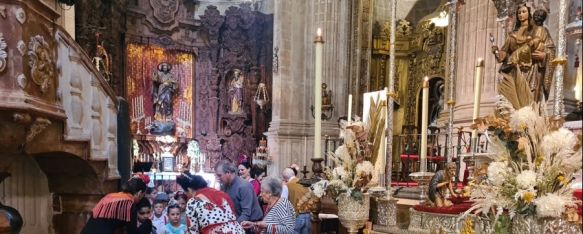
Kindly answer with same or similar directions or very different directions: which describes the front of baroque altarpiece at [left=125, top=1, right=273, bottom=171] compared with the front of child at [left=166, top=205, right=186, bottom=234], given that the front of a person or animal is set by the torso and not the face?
same or similar directions

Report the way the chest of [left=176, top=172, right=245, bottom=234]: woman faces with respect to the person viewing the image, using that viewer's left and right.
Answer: facing away from the viewer and to the left of the viewer

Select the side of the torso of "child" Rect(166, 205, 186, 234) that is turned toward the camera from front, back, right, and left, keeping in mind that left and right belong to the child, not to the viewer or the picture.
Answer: front

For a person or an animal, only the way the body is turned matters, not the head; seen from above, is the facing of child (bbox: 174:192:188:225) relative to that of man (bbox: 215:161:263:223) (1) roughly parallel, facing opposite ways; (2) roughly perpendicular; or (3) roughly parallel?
roughly perpendicular

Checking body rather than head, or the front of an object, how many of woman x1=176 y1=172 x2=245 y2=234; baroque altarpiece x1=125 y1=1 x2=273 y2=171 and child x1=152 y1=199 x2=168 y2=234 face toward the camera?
2

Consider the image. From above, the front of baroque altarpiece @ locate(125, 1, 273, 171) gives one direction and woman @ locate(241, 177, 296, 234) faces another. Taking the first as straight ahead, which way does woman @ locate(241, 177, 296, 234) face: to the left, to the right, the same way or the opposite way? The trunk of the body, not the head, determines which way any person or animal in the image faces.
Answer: to the right

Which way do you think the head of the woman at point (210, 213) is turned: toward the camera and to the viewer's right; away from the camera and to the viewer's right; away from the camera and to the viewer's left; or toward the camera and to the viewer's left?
away from the camera and to the viewer's left

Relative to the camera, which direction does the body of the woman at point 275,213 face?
to the viewer's left

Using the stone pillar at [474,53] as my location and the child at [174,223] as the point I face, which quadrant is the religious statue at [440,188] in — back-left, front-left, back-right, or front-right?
front-left

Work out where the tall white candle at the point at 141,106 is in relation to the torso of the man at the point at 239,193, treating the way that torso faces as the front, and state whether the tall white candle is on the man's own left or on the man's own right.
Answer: on the man's own right

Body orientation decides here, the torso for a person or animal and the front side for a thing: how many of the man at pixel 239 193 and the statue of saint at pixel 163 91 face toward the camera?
1

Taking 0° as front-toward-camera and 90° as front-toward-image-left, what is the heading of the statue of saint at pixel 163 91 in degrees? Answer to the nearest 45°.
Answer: approximately 0°

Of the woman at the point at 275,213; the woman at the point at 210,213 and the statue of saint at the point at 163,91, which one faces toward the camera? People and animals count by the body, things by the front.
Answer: the statue of saint
